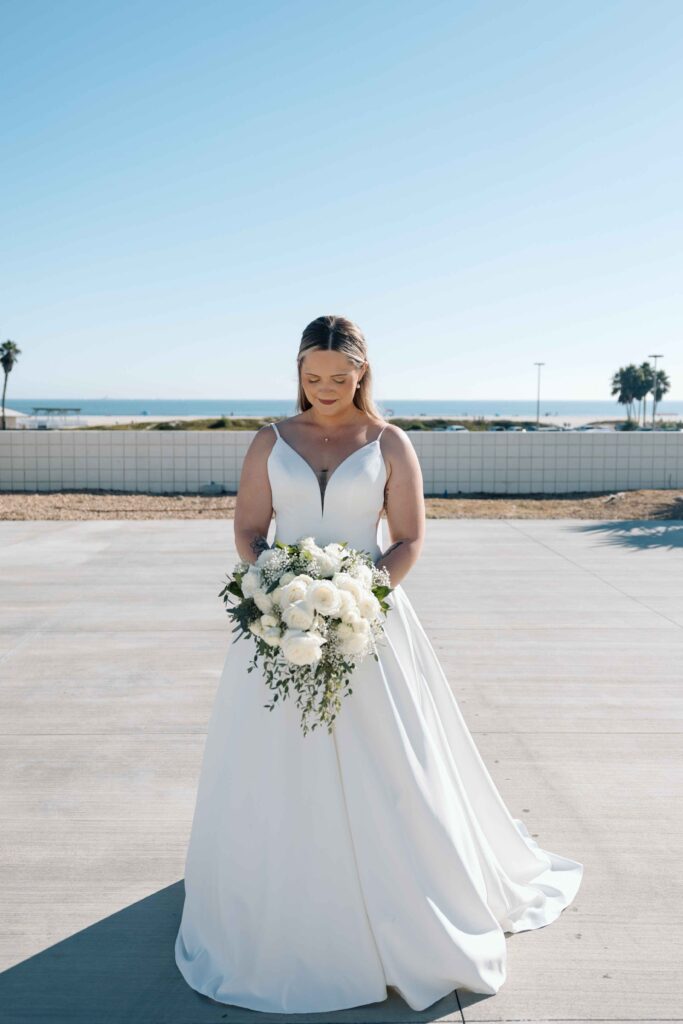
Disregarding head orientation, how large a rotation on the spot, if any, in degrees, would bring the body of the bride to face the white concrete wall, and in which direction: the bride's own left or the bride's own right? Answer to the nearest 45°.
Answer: approximately 180°

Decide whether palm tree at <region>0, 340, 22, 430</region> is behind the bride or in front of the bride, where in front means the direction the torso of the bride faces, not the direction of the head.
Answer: behind

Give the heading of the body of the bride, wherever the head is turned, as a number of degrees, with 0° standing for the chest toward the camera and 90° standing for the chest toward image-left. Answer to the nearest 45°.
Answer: approximately 0°
